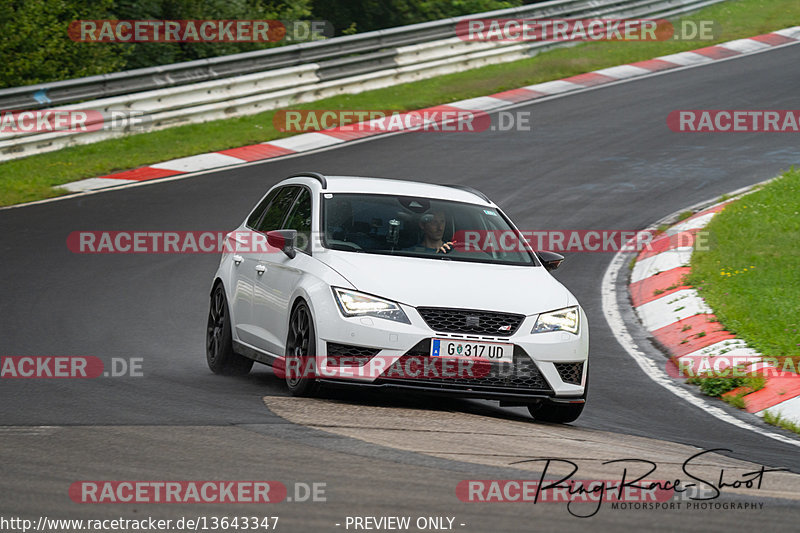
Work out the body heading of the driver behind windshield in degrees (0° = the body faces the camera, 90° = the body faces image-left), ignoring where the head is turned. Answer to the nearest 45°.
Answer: approximately 315°

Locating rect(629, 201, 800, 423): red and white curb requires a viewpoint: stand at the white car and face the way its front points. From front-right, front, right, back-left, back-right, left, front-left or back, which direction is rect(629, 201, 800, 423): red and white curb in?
left

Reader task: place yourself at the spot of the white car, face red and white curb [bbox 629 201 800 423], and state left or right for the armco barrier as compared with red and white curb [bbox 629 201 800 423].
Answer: left

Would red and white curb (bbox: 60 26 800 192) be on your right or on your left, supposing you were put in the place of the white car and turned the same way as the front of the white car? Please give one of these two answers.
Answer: on your left

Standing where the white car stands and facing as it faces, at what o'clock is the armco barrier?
The armco barrier is roughly at 7 o'clock from the white car.

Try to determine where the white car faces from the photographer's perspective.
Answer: facing the viewer and to the right of the viewer

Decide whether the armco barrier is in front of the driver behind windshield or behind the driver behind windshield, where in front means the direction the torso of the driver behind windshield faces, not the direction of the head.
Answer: behind
